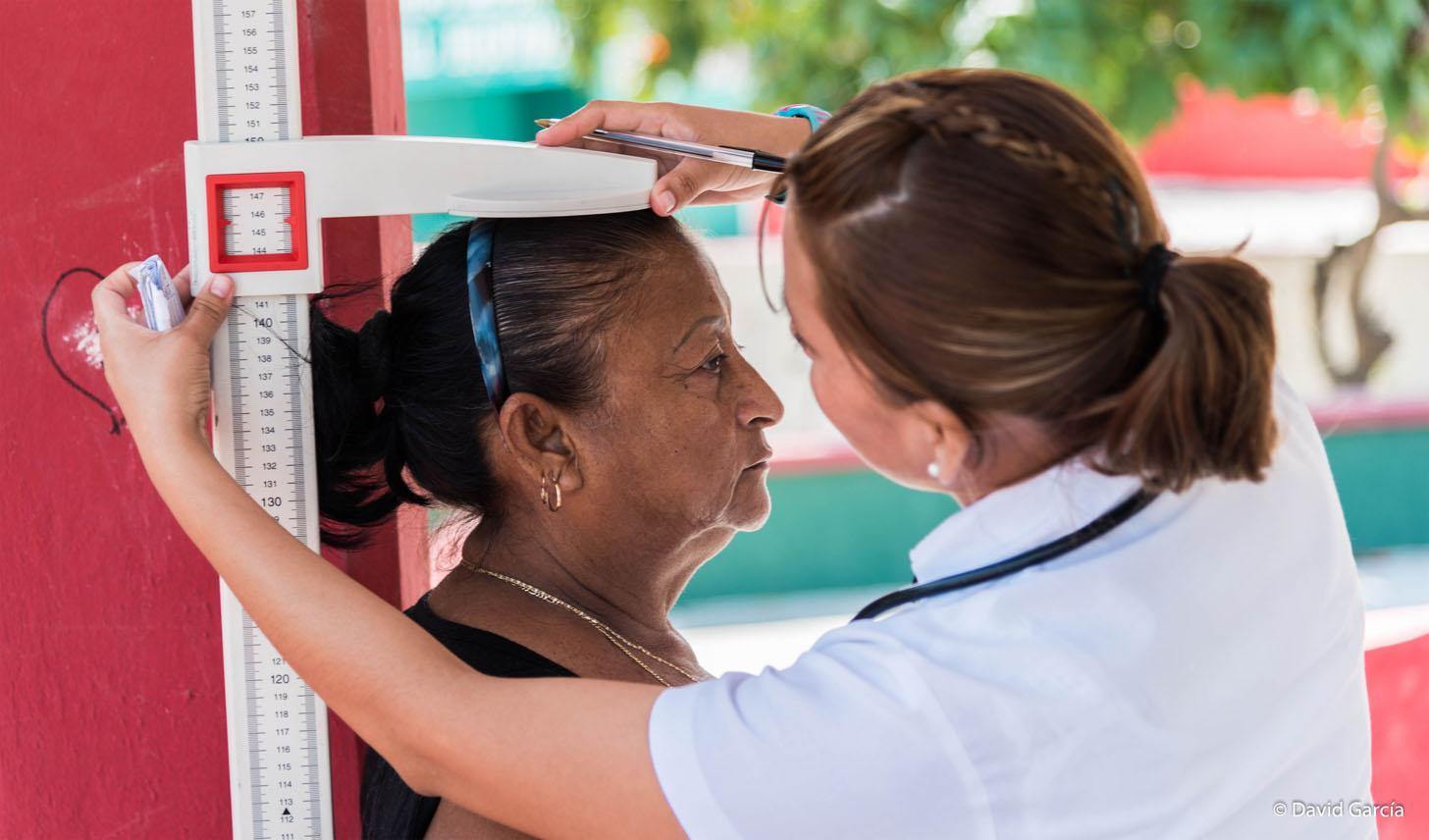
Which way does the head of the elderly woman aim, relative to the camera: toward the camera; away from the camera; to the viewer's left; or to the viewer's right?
to the viewer's right

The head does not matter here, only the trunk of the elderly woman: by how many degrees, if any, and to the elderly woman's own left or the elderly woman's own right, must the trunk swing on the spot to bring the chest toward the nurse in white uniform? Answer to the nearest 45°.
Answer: approximately 45° to the elderly woman's own right

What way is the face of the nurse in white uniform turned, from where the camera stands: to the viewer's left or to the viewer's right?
to the viewer's left

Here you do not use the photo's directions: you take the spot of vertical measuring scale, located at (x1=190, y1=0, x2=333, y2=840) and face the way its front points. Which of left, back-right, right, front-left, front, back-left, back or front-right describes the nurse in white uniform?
front-left

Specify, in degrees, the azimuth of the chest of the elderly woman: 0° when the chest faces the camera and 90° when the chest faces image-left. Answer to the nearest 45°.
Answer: approximately 270°
